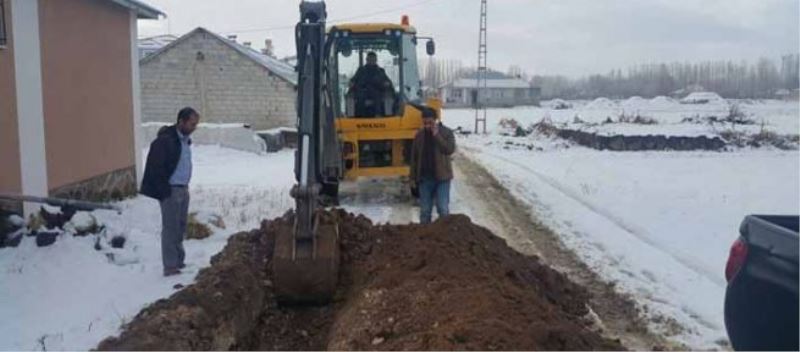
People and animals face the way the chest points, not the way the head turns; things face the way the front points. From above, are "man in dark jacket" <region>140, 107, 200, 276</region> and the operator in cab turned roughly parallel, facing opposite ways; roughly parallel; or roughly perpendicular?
roughly perpendicular

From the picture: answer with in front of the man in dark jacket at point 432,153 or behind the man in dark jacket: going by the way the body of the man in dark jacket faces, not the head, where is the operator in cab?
behind

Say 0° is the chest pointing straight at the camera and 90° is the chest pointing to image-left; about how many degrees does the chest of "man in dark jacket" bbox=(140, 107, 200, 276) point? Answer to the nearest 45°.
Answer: approximately 270°

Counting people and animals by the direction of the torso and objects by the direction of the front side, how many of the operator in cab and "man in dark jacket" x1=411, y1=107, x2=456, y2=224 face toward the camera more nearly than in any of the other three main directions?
2

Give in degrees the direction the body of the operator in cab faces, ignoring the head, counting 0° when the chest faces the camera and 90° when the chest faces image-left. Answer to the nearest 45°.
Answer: approximately 0°
